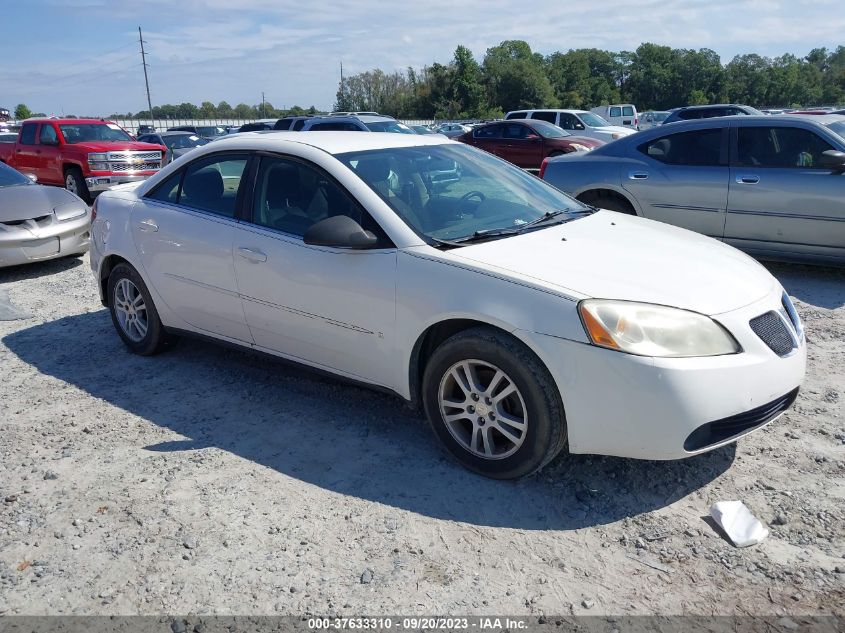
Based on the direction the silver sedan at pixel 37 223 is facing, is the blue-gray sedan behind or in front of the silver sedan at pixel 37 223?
in front

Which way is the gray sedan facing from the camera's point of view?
to the viewer's right

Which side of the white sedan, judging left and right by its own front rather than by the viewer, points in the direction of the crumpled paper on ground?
front

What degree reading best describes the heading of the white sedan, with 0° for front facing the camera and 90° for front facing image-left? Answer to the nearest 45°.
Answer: approximately 315°

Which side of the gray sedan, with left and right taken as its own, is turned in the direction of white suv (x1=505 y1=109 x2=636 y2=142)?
left

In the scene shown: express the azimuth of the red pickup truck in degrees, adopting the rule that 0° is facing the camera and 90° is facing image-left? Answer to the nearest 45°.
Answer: approximately 315°

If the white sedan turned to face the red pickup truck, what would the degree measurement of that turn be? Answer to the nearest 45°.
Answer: approximately 180°

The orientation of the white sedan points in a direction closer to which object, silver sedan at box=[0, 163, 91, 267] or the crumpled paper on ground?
the crumpled paper on ground

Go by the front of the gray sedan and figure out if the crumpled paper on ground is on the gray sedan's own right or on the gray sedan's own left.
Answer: on the gray sedan's own right

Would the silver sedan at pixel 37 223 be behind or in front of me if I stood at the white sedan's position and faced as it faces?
behind

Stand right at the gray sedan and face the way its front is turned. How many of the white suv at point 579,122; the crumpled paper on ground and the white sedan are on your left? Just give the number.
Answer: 1

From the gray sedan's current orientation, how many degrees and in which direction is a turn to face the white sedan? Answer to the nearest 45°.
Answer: approximately 90° to its right
